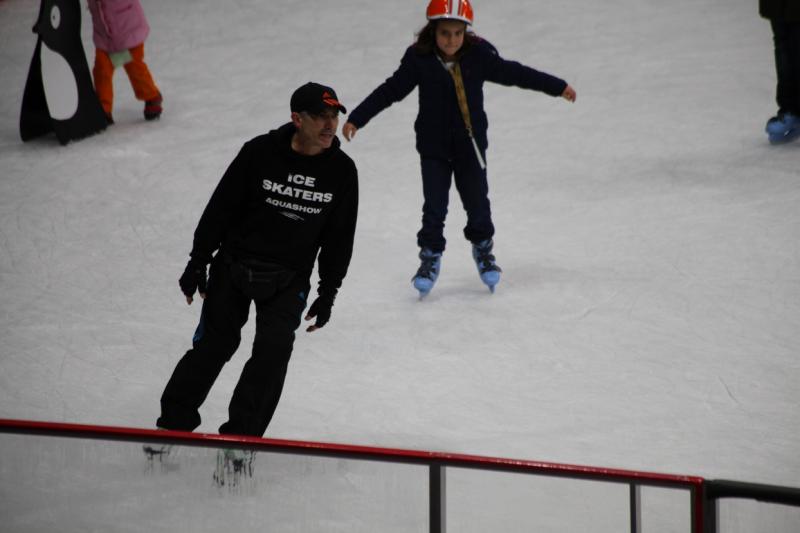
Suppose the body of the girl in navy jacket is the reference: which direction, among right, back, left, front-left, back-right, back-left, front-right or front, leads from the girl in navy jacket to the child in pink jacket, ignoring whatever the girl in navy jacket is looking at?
back-right

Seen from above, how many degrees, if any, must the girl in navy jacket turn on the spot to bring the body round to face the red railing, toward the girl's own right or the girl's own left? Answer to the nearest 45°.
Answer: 0° — they already face it

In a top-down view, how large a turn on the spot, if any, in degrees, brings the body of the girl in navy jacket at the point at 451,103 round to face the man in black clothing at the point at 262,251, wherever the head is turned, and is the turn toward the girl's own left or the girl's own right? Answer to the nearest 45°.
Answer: approximately 45° to the girl's own right

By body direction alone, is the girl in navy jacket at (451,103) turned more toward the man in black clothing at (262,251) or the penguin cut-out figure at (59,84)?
the man in black clothing

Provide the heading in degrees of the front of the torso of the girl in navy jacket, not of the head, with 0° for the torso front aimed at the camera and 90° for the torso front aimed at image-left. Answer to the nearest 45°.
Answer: approximately 0°

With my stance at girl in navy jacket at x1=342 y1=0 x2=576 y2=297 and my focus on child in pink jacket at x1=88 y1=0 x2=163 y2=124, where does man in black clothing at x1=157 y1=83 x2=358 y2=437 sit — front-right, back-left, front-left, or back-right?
back-left

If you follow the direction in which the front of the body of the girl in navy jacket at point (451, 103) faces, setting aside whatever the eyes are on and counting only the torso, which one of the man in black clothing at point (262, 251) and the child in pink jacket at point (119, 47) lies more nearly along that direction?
the man in black clothing
